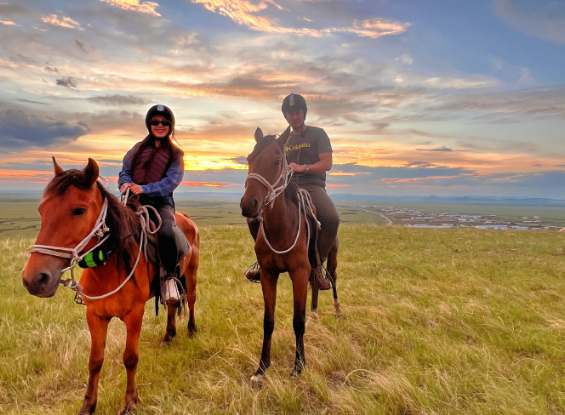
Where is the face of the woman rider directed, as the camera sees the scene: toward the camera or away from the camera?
toward the camera

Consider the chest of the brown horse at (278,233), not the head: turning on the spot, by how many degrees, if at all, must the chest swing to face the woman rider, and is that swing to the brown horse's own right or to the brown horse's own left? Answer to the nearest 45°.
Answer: approximately 45° to the brown horse's own right

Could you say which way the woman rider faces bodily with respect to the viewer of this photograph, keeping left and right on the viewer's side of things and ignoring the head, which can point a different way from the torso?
facing the viewer and to the left of the viewer

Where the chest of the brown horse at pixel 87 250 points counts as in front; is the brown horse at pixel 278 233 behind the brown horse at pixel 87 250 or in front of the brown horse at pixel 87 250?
behind
